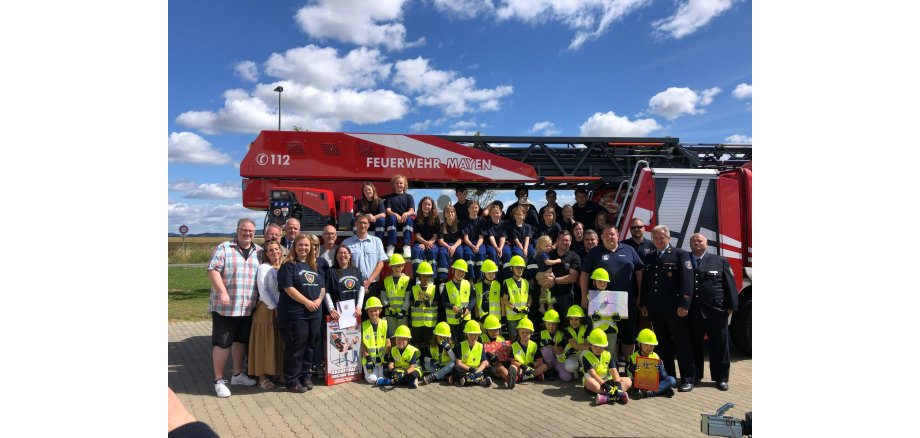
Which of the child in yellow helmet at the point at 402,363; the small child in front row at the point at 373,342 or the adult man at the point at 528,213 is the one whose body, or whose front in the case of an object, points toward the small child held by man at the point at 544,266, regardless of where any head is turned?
the adult man

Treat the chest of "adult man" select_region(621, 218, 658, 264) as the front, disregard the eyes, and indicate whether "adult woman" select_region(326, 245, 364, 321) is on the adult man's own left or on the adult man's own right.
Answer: on the adult man's own right

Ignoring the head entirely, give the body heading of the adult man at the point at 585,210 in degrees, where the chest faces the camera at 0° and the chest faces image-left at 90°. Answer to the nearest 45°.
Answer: approximately 0°

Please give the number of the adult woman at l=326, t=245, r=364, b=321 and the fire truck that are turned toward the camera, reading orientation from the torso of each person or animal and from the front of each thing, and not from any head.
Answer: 1

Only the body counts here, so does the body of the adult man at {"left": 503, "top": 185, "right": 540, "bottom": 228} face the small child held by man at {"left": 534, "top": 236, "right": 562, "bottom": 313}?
yes
